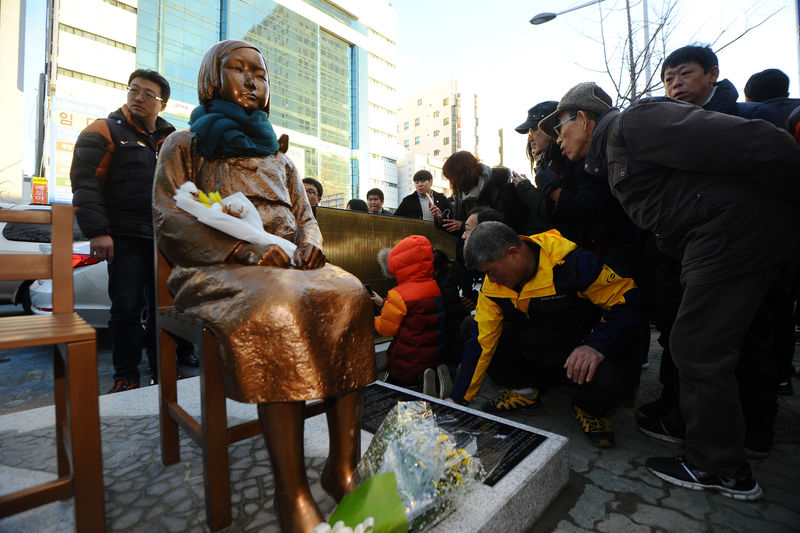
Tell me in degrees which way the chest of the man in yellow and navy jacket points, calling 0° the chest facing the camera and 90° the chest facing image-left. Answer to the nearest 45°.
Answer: approximately 45°

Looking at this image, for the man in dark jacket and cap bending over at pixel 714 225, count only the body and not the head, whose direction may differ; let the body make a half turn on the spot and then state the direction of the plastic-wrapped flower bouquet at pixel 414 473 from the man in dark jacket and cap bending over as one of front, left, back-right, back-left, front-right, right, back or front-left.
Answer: back-right

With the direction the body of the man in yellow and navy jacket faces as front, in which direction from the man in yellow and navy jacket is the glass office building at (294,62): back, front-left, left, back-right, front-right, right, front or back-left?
right

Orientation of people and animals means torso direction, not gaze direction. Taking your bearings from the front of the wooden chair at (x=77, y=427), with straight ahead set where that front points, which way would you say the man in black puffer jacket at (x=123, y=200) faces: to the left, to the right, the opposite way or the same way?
the same way

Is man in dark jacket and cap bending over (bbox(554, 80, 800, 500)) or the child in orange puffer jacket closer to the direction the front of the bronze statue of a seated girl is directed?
the man in dark jacket and cap bending over

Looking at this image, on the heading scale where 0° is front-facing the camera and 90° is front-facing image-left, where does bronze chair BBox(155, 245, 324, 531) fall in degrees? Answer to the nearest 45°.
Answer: approximately 315°

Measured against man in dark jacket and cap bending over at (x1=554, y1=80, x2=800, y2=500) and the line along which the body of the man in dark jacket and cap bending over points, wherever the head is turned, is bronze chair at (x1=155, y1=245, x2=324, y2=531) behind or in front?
in front

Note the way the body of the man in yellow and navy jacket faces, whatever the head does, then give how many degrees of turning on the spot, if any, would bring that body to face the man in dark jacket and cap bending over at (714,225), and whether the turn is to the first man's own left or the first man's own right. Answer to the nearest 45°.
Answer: approximately 90° to the first man's own left

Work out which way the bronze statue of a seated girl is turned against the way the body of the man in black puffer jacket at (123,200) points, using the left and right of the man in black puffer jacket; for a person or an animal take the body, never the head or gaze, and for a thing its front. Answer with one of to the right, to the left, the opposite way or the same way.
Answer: the same way

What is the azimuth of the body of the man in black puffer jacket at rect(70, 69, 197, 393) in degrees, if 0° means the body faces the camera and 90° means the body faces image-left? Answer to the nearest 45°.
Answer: approximately 315°

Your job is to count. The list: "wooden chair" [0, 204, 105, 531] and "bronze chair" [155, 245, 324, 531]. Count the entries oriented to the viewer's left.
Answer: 0

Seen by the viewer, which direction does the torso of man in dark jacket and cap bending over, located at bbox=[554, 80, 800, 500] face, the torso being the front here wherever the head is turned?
to the viewer's left

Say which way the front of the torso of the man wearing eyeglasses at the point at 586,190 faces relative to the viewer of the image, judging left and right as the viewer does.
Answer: facing to the left of the viewer

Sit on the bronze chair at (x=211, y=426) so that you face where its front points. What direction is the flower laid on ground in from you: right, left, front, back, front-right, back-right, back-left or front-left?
front

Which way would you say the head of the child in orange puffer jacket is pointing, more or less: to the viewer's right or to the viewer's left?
to the viewer's left

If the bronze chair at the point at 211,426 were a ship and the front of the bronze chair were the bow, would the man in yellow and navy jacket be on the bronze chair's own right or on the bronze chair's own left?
on the bronze chair's own left
